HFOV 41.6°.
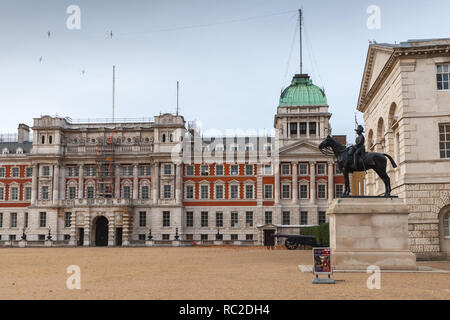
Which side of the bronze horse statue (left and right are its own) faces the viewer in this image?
left
